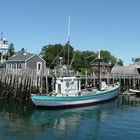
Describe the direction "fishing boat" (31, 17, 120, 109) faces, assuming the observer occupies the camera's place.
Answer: facing away from the viewer and to the right of the viewer
